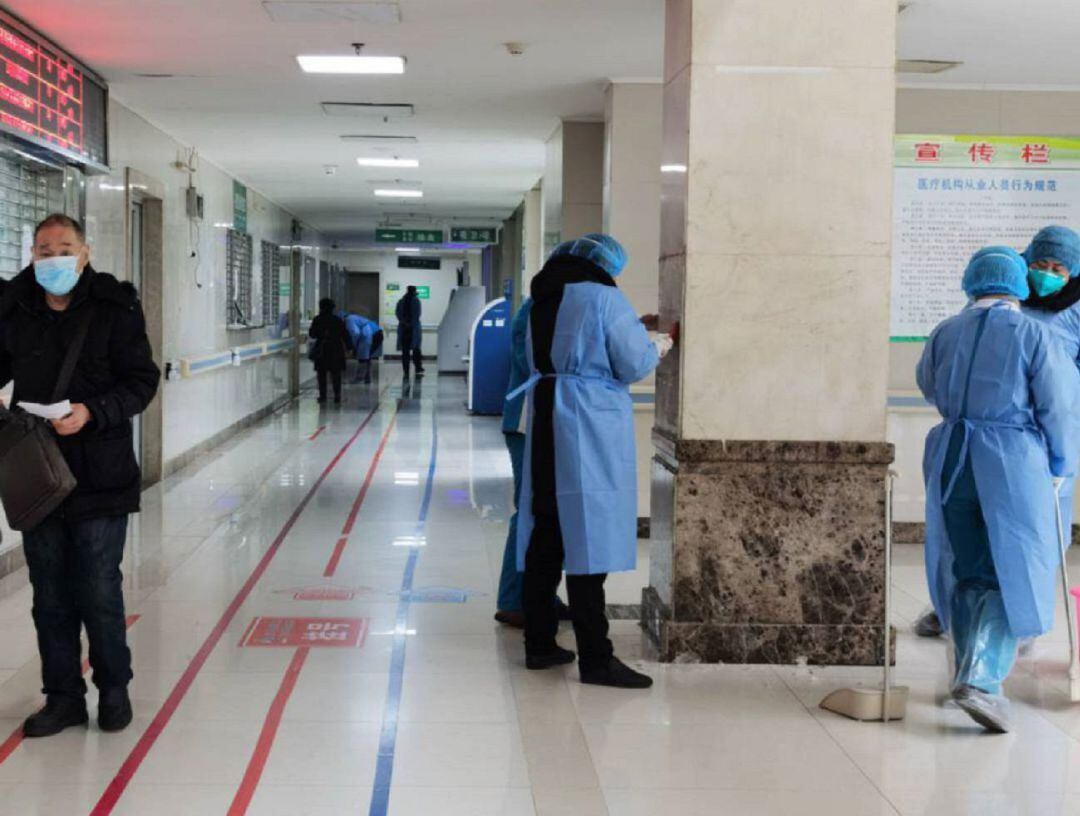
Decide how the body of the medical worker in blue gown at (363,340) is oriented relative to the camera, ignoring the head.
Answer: to the viewer's left

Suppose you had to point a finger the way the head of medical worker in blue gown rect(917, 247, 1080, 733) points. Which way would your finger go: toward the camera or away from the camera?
away from the camera

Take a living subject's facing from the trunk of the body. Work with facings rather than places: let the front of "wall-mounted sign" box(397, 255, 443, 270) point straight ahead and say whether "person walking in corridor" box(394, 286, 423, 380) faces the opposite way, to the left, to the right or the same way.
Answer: the opposite way

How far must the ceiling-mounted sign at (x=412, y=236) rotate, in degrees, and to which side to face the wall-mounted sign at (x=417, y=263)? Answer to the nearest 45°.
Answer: approximately 180°

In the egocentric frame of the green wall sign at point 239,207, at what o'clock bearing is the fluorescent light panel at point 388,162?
The fluorescent light panel is roughly at 12 o'clock from the green wall sign.

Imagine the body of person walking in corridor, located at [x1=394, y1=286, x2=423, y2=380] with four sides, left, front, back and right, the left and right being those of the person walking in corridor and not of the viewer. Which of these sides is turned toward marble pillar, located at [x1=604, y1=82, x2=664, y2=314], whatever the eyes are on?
back

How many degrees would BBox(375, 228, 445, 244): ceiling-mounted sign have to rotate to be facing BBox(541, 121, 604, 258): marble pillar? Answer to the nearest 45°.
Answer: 0° — it already faces it

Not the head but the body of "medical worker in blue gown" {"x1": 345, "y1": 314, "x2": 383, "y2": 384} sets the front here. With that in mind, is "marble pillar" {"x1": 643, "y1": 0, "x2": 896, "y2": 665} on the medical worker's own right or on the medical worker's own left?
on the medical worker's own left

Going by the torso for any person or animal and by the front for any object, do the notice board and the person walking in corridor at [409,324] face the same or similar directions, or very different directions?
very different directions

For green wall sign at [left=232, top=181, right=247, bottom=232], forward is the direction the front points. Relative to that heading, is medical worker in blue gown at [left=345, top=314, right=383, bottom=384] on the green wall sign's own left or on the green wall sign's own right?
on the green wall sign's own left
